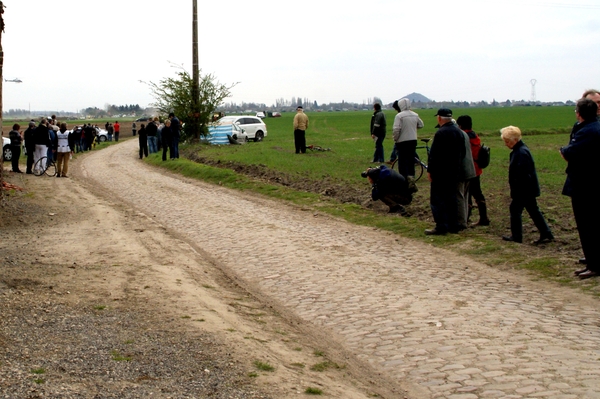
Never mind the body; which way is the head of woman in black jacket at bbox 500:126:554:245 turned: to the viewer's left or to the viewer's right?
to the viewer's left

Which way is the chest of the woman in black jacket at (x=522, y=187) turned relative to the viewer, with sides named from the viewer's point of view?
facing to the left of the viewer

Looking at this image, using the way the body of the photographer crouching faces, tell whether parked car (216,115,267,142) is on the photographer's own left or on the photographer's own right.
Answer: on the photographer's own right

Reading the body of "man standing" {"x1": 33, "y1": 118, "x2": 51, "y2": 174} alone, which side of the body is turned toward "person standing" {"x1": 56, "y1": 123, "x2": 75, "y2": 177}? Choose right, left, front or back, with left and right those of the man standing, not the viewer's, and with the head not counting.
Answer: right

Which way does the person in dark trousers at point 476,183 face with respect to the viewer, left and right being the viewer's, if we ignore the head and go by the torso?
facing to the left of the viewer

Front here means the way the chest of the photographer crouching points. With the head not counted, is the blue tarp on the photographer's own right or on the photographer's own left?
on the photographer's own right

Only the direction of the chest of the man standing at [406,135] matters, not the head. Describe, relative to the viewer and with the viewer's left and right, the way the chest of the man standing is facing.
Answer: facing away from the viewer and to the left of the viewer

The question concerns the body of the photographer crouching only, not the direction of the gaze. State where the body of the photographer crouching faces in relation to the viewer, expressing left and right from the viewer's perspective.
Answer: facing to the left of the viewer

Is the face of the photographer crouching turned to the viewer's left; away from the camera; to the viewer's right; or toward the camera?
to the viewer's left
